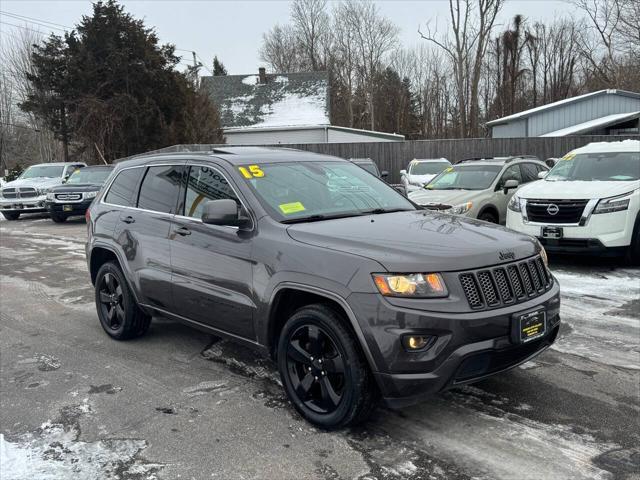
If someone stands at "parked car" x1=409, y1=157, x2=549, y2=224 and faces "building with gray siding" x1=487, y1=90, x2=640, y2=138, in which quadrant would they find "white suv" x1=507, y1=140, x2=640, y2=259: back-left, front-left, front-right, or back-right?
back-right

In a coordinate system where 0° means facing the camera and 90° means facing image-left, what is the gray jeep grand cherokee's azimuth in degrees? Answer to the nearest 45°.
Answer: approximately 315°

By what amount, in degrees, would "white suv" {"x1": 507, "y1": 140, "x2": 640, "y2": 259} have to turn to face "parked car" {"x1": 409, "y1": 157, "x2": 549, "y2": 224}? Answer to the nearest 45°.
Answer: approximately 90° to its right

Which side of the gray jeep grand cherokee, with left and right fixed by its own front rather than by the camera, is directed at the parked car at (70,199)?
back

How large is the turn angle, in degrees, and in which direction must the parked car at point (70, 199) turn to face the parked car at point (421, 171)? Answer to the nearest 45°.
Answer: approximately 135° to its left

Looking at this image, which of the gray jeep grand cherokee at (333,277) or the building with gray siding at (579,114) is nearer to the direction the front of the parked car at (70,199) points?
the gray jeep grand cherokee

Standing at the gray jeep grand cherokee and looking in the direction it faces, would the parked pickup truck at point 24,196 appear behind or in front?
behind

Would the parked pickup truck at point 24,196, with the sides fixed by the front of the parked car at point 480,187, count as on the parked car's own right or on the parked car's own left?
on the parked car's own right
